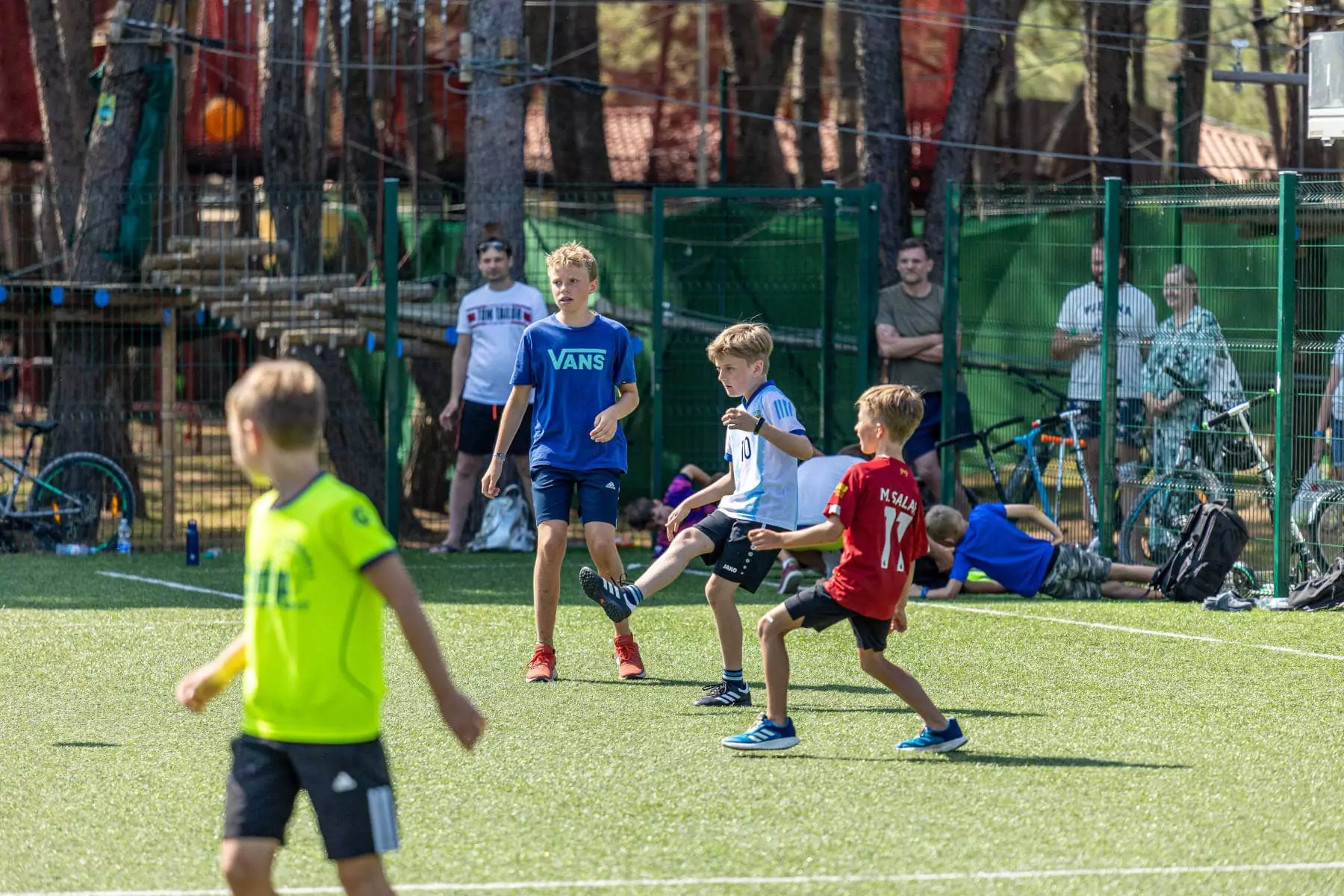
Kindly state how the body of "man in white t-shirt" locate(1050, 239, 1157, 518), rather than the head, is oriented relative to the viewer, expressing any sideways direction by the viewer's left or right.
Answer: facing the viewer

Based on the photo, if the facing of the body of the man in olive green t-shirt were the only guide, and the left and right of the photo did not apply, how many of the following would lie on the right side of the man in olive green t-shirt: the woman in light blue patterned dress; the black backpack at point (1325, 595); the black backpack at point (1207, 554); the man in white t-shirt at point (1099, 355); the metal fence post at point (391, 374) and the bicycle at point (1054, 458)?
1

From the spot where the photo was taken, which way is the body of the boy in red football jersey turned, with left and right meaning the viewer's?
facing away from the viewer and to the left of the viewer

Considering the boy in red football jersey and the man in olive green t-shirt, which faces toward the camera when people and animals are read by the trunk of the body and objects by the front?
the man in olive green t-shirt

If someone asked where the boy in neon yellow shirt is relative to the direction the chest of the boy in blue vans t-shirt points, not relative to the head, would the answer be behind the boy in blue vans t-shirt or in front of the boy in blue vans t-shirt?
in front

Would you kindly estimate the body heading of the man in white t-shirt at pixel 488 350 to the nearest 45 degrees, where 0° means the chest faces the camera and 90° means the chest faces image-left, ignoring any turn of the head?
approximately 0°

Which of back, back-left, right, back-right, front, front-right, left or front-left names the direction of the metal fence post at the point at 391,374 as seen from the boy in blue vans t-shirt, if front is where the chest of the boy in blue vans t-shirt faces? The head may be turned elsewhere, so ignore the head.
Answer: back

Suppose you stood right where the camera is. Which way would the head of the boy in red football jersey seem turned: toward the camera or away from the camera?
away from the camera

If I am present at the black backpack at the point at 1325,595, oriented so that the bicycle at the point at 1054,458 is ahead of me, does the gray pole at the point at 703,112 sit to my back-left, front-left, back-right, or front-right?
front-right

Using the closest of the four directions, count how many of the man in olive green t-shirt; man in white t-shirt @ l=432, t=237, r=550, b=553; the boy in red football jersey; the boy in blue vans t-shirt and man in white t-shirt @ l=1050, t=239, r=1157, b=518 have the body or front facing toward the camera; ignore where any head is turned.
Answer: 4

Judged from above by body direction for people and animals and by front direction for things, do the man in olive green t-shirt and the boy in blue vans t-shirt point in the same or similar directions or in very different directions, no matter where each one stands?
same or similar directions

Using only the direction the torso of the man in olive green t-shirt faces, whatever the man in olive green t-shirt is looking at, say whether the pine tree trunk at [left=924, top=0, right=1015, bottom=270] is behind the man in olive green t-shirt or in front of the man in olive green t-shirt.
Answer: behind

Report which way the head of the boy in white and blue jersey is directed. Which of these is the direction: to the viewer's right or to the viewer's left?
to the viewer's left

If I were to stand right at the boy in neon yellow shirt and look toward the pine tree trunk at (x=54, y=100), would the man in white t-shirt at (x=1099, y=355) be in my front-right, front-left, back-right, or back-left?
front-right
